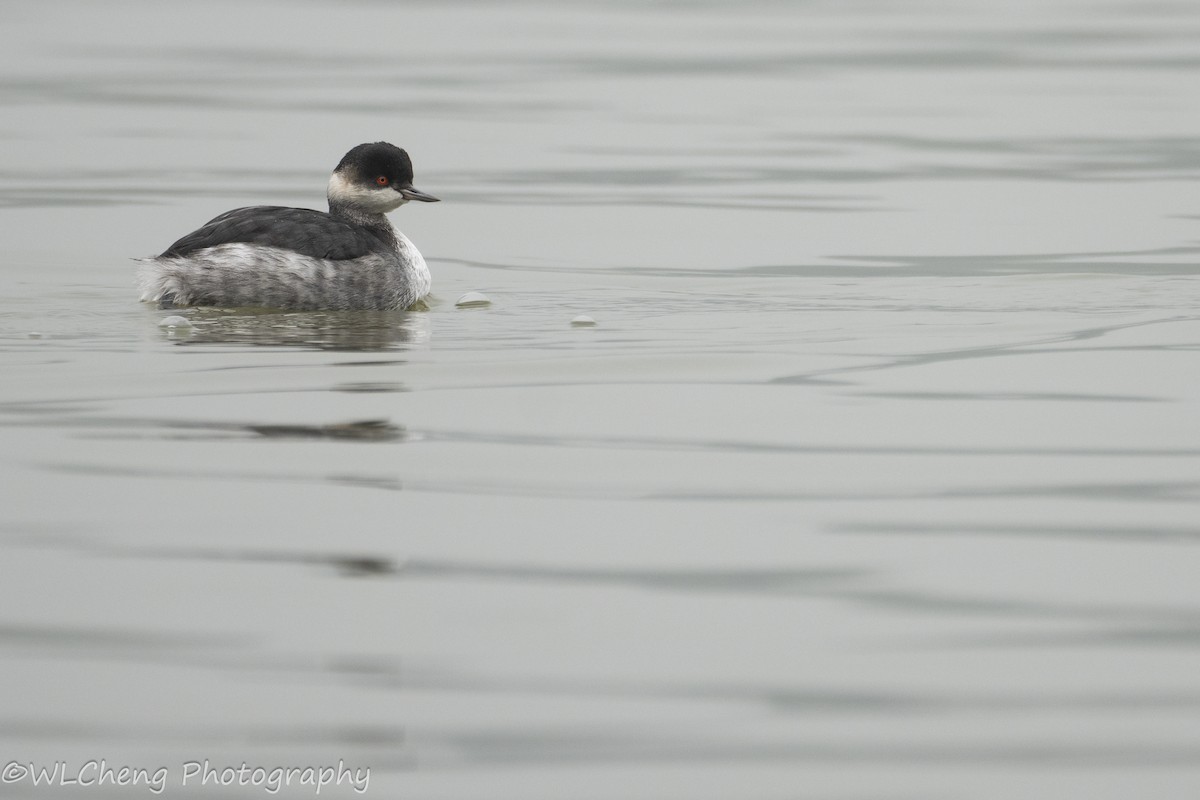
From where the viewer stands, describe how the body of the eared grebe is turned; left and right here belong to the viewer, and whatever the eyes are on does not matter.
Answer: facing to the right of the viewer
